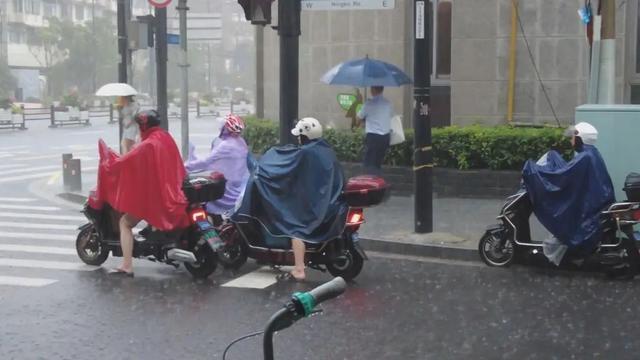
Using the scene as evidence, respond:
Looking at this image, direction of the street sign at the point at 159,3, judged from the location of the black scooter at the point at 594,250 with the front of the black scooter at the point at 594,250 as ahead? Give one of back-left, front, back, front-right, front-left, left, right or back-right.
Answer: front-right

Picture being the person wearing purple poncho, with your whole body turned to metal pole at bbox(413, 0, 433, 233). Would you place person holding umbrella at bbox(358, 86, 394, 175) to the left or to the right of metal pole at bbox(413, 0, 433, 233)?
left

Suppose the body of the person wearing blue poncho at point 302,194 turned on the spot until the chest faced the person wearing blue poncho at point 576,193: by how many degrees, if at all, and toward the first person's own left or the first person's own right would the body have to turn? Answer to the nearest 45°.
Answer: approximately 180°

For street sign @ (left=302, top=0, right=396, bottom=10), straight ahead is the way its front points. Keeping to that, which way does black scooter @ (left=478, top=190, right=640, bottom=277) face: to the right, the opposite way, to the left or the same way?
to the right

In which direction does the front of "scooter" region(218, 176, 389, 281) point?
to the viewer's left

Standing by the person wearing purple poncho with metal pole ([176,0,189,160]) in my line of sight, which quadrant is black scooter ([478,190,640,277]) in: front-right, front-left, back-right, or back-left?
back-right

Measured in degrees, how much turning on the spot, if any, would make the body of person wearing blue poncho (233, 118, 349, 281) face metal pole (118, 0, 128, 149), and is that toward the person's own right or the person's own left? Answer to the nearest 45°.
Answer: approximately 90° to the person's own right

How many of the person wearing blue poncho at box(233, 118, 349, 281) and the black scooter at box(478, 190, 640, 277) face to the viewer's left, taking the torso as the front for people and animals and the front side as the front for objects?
2

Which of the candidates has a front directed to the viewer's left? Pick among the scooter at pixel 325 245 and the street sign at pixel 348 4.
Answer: the scooter

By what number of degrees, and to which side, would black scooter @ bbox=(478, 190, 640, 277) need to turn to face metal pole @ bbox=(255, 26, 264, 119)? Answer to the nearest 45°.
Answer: approximately 45° to its right

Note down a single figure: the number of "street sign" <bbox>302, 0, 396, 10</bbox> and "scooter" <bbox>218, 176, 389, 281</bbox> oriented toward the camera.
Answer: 1

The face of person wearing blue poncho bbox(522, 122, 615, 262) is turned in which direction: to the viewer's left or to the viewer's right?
to the viewer's left

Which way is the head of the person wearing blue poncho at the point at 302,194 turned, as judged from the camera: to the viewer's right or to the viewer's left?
to the viewer's left

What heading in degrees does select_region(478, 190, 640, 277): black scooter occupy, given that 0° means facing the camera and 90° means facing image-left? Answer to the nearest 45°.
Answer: approximately 90°

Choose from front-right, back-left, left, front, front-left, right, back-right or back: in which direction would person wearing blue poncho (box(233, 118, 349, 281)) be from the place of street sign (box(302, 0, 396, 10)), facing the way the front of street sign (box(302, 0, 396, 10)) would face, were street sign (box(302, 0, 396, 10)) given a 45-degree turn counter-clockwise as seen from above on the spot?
front-right

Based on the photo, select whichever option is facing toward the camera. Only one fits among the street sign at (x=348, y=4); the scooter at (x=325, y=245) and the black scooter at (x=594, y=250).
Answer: the street sign

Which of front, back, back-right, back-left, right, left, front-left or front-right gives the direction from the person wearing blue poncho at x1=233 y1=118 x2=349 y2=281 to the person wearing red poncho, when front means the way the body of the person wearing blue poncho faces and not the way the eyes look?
front

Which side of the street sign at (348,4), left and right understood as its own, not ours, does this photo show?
front

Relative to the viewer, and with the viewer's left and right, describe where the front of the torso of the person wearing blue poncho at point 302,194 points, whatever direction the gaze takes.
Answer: facing to the left of the viewer

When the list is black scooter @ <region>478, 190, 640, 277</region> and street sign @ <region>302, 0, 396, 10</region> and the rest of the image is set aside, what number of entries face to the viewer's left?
1
